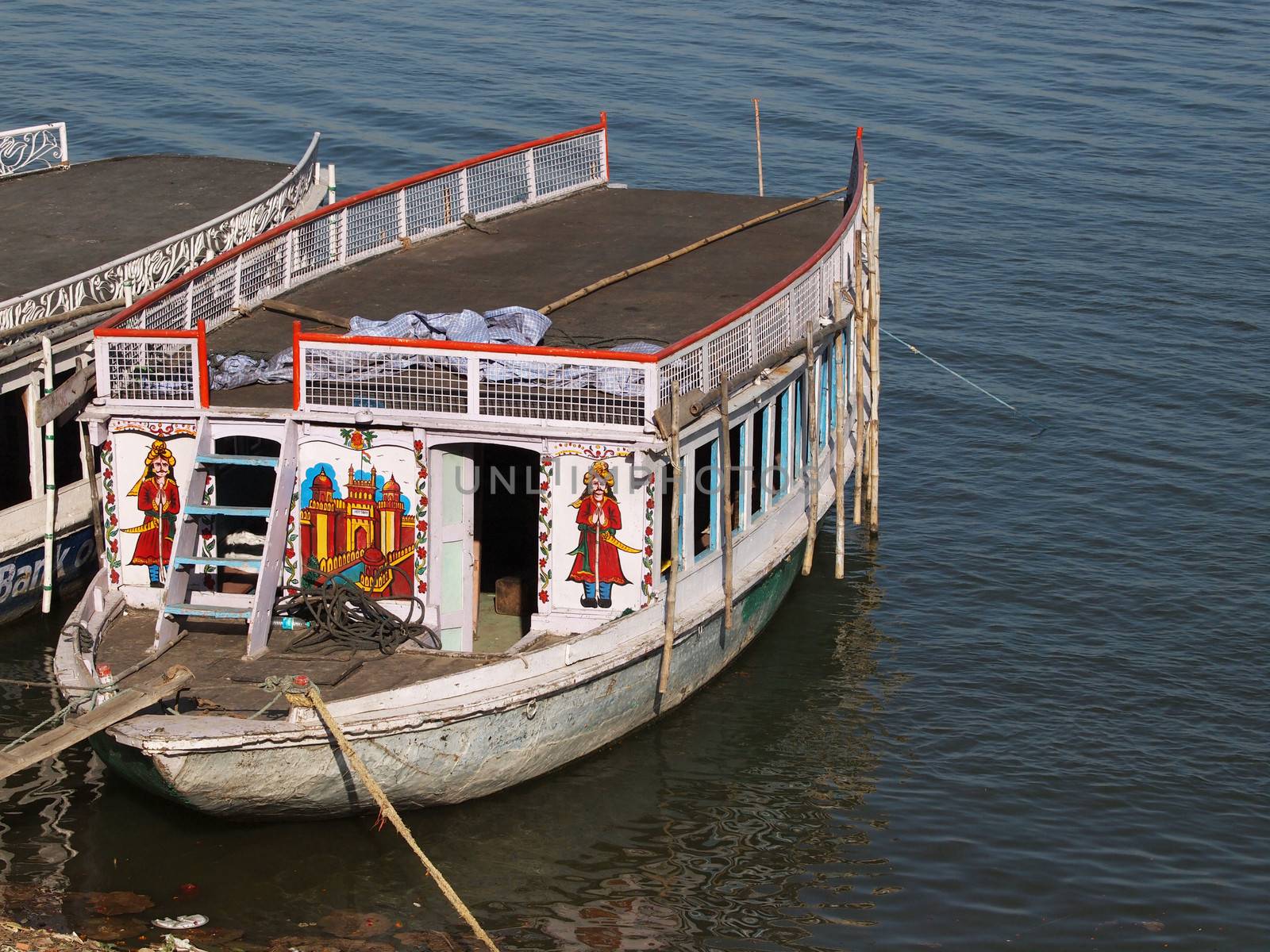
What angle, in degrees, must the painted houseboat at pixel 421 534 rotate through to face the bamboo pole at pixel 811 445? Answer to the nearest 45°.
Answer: approximately 180°

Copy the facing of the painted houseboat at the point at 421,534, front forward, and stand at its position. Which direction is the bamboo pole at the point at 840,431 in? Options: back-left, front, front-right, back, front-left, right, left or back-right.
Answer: back

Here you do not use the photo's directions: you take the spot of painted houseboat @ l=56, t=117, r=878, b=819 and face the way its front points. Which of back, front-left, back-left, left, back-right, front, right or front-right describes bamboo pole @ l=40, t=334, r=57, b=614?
right

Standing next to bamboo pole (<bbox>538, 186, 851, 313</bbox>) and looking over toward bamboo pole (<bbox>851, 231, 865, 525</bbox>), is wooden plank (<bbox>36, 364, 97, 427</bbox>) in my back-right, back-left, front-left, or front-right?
back-right

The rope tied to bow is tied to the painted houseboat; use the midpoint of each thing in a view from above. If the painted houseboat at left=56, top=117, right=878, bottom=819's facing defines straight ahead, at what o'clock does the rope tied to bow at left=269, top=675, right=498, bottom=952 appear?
The rope tied to bow is roughly at 11 o'clock from the painted houseboat.

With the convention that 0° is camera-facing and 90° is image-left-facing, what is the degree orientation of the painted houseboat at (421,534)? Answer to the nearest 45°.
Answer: approximately 45°

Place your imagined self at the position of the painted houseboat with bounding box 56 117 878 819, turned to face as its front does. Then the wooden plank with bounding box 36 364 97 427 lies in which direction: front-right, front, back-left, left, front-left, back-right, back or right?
right
